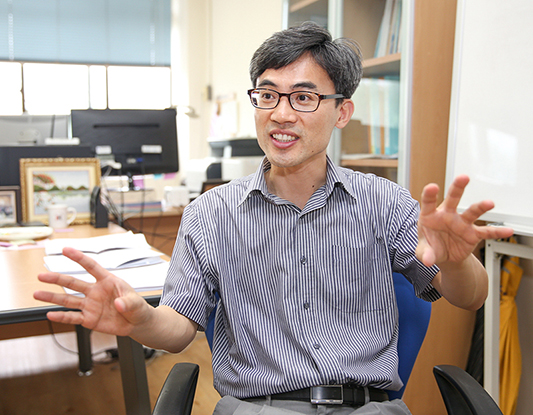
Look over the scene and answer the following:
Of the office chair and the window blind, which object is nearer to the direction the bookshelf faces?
the office chair

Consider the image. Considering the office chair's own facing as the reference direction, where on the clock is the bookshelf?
The bookshelf is roughly at 6 o'clock from the office chair.

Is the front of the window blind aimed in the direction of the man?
yes

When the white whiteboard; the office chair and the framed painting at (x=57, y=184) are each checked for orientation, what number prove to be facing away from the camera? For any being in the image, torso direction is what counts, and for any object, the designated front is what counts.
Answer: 0

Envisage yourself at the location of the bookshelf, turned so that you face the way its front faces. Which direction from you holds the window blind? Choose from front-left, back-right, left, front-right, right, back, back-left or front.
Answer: right

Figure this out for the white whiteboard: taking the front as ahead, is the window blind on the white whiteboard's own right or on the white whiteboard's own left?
on the white whiteboard's own right

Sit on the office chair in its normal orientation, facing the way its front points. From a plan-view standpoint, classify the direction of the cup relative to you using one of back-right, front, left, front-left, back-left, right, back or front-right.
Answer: back-right

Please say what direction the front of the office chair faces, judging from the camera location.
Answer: facing the viewer

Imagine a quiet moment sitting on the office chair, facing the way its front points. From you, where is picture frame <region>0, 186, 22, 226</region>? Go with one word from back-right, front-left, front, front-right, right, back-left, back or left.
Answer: back-right

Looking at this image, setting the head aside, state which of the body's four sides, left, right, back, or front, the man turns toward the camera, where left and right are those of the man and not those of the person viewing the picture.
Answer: front
